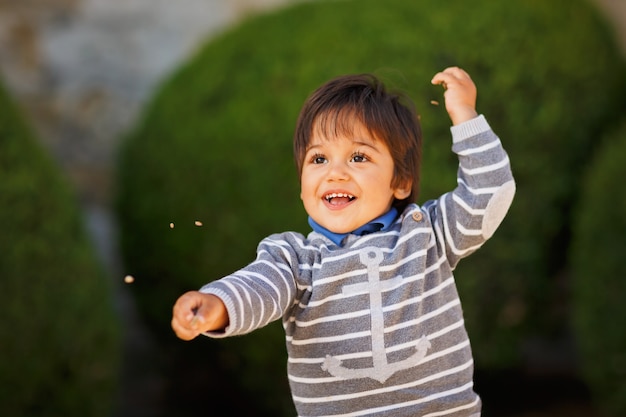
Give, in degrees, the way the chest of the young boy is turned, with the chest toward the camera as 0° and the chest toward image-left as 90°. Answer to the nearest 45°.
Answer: approximately 0°
